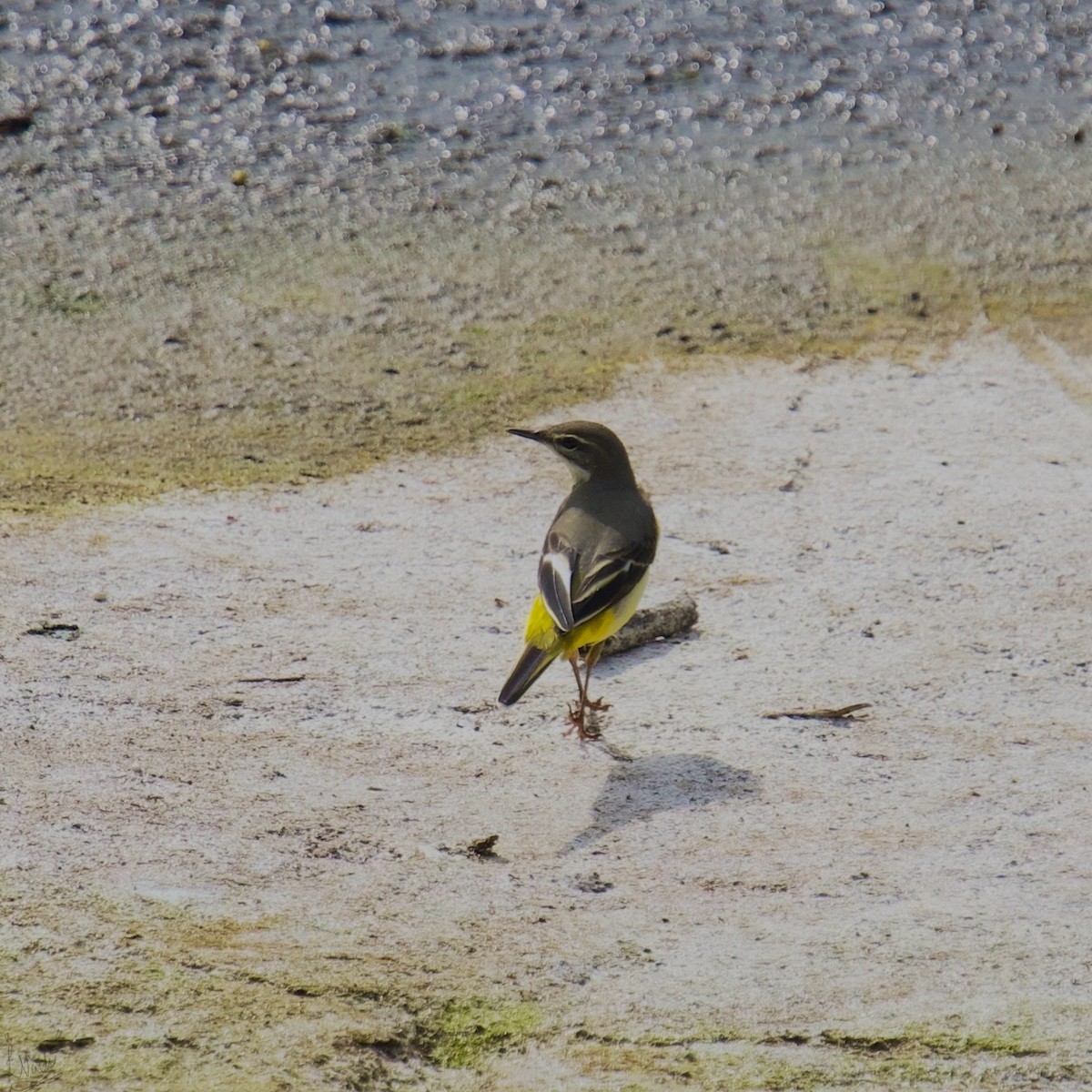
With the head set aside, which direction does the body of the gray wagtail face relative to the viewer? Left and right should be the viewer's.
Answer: facing away from the viewer and to the right of the viewer

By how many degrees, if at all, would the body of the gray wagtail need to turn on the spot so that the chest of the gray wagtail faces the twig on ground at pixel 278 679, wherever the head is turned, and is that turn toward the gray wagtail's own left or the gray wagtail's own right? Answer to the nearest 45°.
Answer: approximately 135° to the gray wagtail's own left

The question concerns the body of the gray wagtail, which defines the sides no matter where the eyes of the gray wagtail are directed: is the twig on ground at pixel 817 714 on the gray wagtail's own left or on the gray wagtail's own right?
on the gray wagtail's own right
